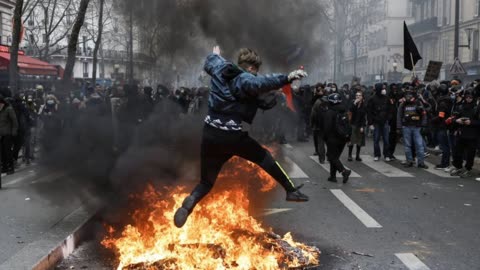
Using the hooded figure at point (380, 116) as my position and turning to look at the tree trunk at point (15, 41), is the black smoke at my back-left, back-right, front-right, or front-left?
front-left

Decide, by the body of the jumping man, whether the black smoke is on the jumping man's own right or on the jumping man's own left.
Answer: on the jumping man's own left

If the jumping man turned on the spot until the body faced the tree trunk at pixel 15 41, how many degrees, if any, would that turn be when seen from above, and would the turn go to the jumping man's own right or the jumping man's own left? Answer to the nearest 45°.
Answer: approximately 90° to the jumping man's own left

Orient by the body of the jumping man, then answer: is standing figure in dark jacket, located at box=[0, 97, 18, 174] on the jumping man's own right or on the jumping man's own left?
on the jumping man's own left

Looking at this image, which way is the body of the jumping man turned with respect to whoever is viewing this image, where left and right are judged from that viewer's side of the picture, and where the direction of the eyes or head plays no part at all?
facing away from the viewer and to the right of the viewer
